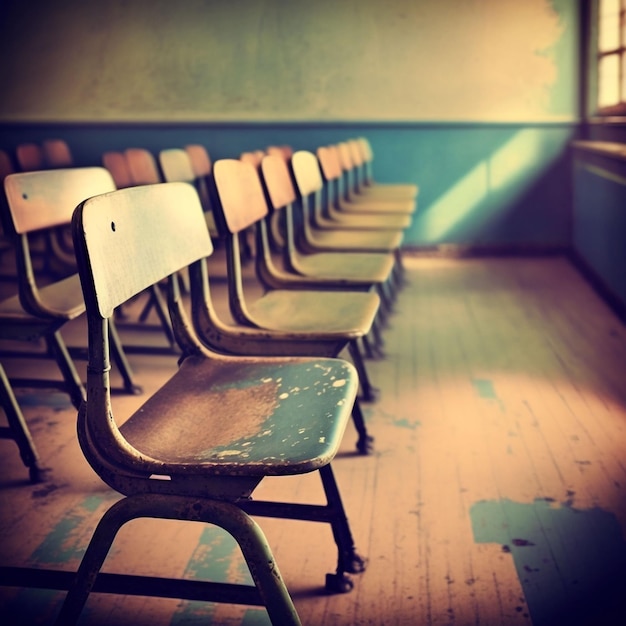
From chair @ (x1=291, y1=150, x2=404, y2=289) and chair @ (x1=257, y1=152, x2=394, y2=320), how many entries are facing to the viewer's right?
2

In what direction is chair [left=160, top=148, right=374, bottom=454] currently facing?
to the viewer's right

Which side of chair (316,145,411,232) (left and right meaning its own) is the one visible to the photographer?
right

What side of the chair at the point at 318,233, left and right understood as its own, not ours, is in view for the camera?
right

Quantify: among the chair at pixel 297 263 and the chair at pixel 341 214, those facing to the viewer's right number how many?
2

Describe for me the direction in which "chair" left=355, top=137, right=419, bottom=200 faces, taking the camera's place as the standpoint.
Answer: facing to the right of the viewer

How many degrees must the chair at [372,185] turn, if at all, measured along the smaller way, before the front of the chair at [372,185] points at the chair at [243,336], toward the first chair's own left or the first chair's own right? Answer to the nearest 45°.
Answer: approximately 90° to the first chair's own right
